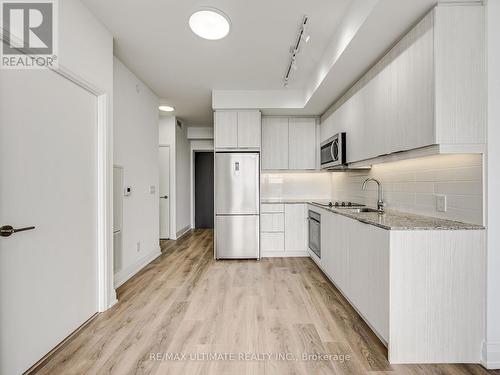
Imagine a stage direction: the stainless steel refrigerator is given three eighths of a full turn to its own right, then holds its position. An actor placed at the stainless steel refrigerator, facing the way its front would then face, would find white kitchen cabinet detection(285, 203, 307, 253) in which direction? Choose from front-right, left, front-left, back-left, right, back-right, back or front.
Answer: back-right

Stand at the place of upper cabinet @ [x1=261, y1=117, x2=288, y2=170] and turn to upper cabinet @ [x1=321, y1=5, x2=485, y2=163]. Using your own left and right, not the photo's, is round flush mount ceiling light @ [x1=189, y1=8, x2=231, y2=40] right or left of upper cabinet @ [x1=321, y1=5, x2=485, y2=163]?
right

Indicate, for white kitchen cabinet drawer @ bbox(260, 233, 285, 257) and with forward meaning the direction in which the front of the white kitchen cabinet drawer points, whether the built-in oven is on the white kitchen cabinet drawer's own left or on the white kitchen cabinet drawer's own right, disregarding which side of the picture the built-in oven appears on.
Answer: on the white kitchen cabinet drawer's own left

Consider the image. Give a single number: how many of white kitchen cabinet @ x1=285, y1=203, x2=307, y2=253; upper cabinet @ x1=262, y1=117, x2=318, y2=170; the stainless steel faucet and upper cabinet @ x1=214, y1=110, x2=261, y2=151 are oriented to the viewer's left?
1

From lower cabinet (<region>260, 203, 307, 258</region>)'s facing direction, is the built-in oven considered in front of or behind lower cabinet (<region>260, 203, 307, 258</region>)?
in front

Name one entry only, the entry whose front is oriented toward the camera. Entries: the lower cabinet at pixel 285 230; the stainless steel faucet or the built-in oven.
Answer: the lower cabinet

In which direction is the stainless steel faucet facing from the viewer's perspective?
to the viewer's left

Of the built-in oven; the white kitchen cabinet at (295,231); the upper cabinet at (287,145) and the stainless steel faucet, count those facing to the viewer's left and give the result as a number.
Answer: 2

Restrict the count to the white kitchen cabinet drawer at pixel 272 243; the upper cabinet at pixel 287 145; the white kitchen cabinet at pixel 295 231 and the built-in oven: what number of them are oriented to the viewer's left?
1

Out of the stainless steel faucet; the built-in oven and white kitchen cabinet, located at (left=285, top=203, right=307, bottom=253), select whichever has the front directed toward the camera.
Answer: the white kitchen cabinet
